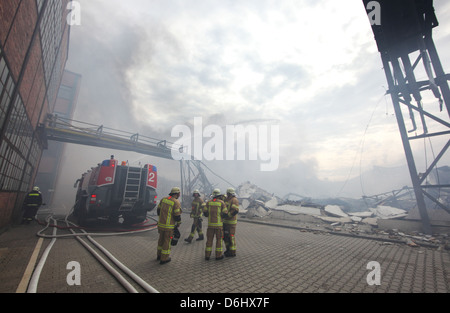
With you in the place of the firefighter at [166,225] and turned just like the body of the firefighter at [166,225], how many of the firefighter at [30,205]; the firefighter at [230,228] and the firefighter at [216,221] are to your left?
1

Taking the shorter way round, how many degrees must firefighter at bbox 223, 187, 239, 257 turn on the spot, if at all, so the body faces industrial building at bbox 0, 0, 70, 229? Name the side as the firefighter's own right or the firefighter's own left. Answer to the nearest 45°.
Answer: approximately 45° to the firefighter's own left

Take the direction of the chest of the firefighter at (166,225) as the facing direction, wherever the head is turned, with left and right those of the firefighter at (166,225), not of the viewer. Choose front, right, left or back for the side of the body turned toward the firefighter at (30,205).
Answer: left

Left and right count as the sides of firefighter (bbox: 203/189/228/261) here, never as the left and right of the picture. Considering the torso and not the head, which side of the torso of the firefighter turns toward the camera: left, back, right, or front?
back

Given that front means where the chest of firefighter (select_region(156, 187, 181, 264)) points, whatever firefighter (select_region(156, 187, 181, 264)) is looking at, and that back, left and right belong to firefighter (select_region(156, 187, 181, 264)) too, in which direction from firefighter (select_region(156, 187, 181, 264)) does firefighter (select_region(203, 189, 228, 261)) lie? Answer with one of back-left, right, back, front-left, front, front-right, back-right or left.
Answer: front-right

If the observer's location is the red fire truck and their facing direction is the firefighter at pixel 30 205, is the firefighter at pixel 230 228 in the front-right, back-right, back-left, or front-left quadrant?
back-left

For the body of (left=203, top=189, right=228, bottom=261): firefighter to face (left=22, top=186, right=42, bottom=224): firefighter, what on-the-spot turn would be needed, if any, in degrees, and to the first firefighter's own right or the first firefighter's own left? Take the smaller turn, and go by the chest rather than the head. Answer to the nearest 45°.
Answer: approximately 45° to the first firefighter's own left

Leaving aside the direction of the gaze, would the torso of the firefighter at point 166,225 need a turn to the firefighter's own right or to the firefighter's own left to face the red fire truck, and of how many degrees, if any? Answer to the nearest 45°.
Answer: approximately 90° to the firefighter's own left

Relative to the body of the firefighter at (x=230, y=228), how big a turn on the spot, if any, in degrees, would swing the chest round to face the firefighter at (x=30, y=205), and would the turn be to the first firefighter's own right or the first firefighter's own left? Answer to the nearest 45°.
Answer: approximately 45° to the first firefighter's own right

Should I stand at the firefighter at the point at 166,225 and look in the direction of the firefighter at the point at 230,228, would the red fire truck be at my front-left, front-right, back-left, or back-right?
back-left

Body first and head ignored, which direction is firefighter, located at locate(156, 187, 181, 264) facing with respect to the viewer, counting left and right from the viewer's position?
facing away from the viewer and to the right of the viewer
